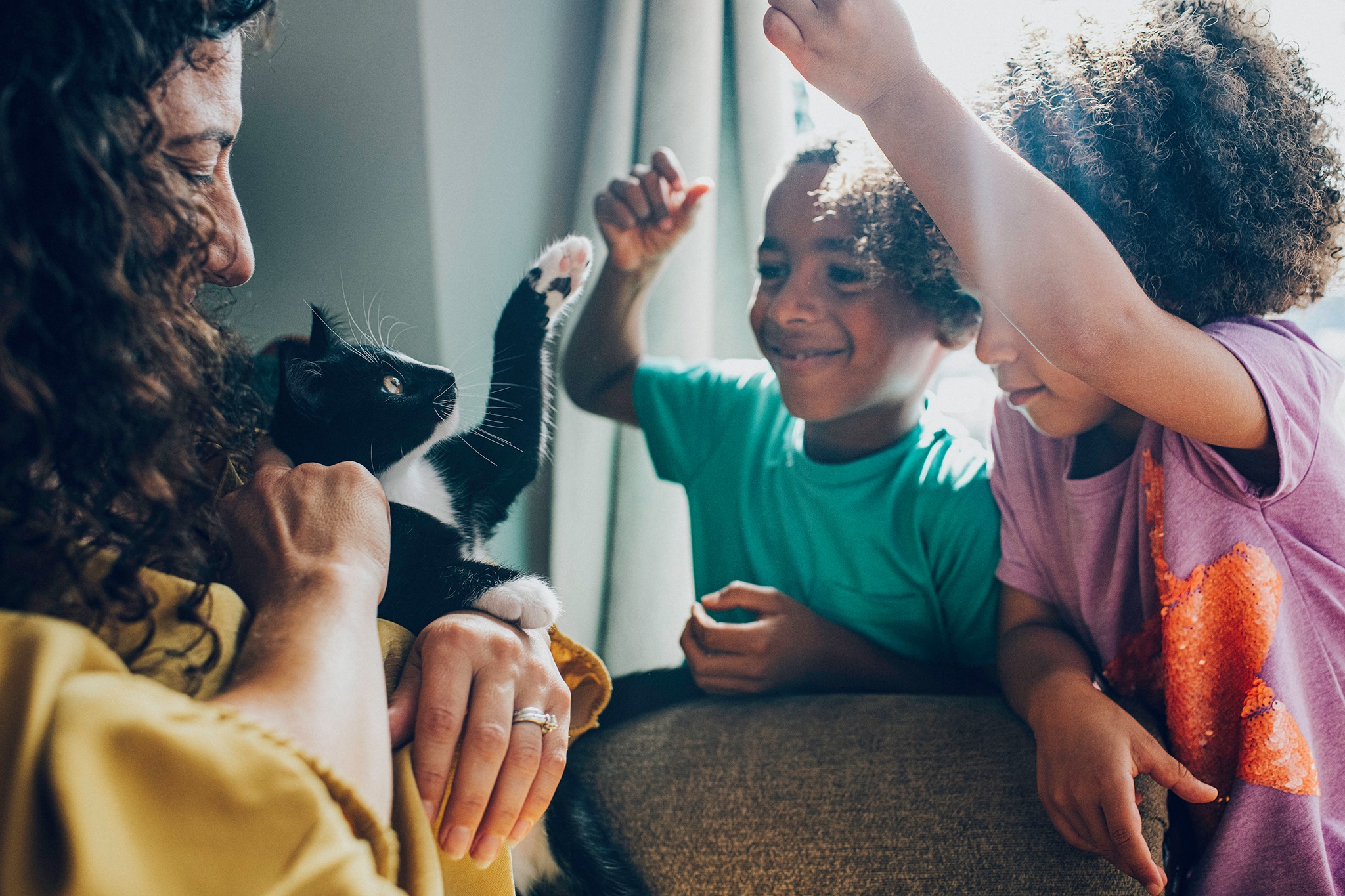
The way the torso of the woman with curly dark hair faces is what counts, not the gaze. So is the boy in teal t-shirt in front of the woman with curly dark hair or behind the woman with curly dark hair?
in front

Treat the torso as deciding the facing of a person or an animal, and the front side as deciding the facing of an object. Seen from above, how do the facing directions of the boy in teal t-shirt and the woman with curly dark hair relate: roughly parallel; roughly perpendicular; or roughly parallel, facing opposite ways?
roughly parallel, facing opposite ways

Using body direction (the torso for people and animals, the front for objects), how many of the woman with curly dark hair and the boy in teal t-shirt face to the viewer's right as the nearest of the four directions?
1

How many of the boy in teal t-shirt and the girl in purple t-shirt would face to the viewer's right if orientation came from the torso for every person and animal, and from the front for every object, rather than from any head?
0

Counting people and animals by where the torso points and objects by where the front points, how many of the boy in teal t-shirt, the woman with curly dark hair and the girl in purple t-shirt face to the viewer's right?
1

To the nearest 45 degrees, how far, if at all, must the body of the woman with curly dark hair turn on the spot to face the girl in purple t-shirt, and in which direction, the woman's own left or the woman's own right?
0° — they already face them

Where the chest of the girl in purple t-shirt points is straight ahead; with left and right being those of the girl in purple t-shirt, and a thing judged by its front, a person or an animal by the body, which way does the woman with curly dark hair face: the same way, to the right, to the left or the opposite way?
the opposite way

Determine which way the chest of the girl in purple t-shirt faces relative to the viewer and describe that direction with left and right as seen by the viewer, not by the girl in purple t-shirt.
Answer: facing the viewer and to the left of the viewer

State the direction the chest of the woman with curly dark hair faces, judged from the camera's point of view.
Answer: to the viewer's right

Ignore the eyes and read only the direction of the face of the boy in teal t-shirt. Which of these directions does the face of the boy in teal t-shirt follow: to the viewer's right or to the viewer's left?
to the viewer's left

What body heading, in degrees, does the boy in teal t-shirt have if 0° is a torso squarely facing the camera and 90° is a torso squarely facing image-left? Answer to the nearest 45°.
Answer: approximately 45°

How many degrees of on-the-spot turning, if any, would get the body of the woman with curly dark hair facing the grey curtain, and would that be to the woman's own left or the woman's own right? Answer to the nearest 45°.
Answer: approximately 45° to the woman's own left

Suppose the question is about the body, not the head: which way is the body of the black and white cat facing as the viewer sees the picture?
to the viewer's right
